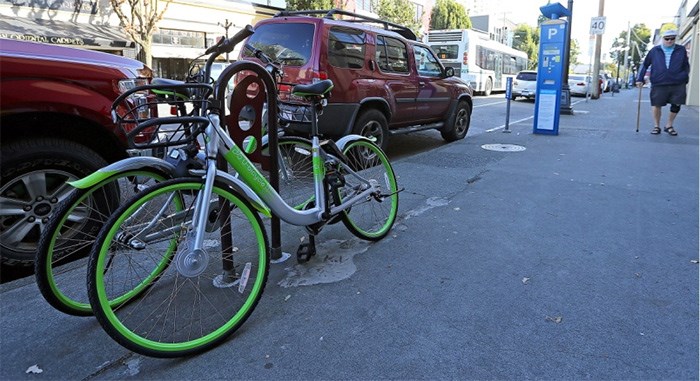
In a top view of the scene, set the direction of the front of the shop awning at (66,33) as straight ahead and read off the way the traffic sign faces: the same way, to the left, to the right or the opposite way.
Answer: to the right

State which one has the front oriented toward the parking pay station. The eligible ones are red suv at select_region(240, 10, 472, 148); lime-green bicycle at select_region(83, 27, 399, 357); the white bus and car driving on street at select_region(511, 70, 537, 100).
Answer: the red suv

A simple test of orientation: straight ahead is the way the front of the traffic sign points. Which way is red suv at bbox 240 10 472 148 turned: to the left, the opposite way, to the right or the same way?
the opposite way

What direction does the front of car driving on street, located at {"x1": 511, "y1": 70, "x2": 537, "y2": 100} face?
away from the camera

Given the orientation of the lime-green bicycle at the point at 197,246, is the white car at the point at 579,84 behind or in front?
behind

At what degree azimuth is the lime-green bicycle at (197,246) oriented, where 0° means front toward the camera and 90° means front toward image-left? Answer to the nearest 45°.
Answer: approximately 45°

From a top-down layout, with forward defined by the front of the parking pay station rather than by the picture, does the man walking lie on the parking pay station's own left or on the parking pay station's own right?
on the parking pay station's own left

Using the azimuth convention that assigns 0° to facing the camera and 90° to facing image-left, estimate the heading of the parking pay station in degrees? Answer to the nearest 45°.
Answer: approximately 0°

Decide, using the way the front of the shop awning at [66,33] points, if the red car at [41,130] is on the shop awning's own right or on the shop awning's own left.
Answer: on the shop awning's own right

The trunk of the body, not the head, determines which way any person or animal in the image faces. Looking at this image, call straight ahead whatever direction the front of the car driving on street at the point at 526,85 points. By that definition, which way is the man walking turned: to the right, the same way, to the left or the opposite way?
the opposite way

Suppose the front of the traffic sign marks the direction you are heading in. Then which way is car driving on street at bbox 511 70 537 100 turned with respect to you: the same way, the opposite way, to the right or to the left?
the opposite way
